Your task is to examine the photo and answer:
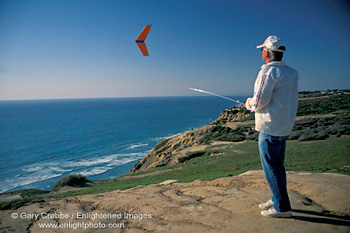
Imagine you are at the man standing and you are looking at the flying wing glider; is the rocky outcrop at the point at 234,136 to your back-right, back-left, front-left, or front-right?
front-right

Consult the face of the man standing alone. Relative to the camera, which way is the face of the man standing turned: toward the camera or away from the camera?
away from the camera

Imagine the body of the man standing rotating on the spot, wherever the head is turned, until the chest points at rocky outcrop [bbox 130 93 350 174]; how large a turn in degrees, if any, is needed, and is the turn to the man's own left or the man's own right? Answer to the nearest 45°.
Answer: approximately 45° to the man's own right

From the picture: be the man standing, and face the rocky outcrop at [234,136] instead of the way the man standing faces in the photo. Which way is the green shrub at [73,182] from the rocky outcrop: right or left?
left

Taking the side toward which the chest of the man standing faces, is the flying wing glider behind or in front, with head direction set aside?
in front

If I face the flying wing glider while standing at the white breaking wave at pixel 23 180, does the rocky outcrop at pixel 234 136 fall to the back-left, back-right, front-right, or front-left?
front-left

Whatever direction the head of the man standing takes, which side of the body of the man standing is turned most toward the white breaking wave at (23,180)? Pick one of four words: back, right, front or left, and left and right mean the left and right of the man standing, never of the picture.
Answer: front

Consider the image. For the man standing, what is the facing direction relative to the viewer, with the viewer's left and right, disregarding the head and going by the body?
facing away from the viewer and to the left of the viewer

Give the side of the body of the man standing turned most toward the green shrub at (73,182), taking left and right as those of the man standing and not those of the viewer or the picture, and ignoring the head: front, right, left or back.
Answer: front
